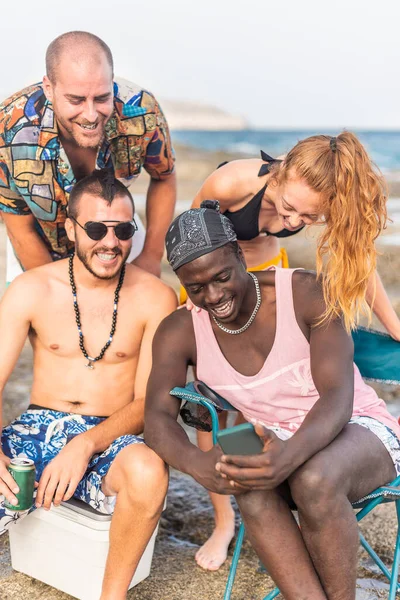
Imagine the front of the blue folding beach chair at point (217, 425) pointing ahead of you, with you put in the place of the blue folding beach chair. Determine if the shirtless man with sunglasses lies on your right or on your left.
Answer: on your right

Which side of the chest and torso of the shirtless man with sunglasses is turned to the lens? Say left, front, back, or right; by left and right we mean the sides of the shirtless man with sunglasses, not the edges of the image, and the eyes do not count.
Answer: front

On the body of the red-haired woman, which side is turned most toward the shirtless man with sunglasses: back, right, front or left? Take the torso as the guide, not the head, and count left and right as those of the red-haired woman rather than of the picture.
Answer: right

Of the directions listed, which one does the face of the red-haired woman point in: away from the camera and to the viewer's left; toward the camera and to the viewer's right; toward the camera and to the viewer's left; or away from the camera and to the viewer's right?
toward the camera and to the viewer's left

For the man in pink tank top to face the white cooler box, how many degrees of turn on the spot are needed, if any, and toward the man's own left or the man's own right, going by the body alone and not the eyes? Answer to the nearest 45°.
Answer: approximately 45° to the man's own right

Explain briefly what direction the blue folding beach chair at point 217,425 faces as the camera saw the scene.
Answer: facing the viewer and to the left of the viewer

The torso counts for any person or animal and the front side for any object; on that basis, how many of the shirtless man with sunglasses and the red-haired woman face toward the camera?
2

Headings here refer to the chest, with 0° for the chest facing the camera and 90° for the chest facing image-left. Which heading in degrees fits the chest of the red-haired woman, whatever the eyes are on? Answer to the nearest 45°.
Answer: approximately 0°

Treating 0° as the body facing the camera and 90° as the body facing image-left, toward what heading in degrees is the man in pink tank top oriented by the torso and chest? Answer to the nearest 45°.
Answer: approximately 45°
